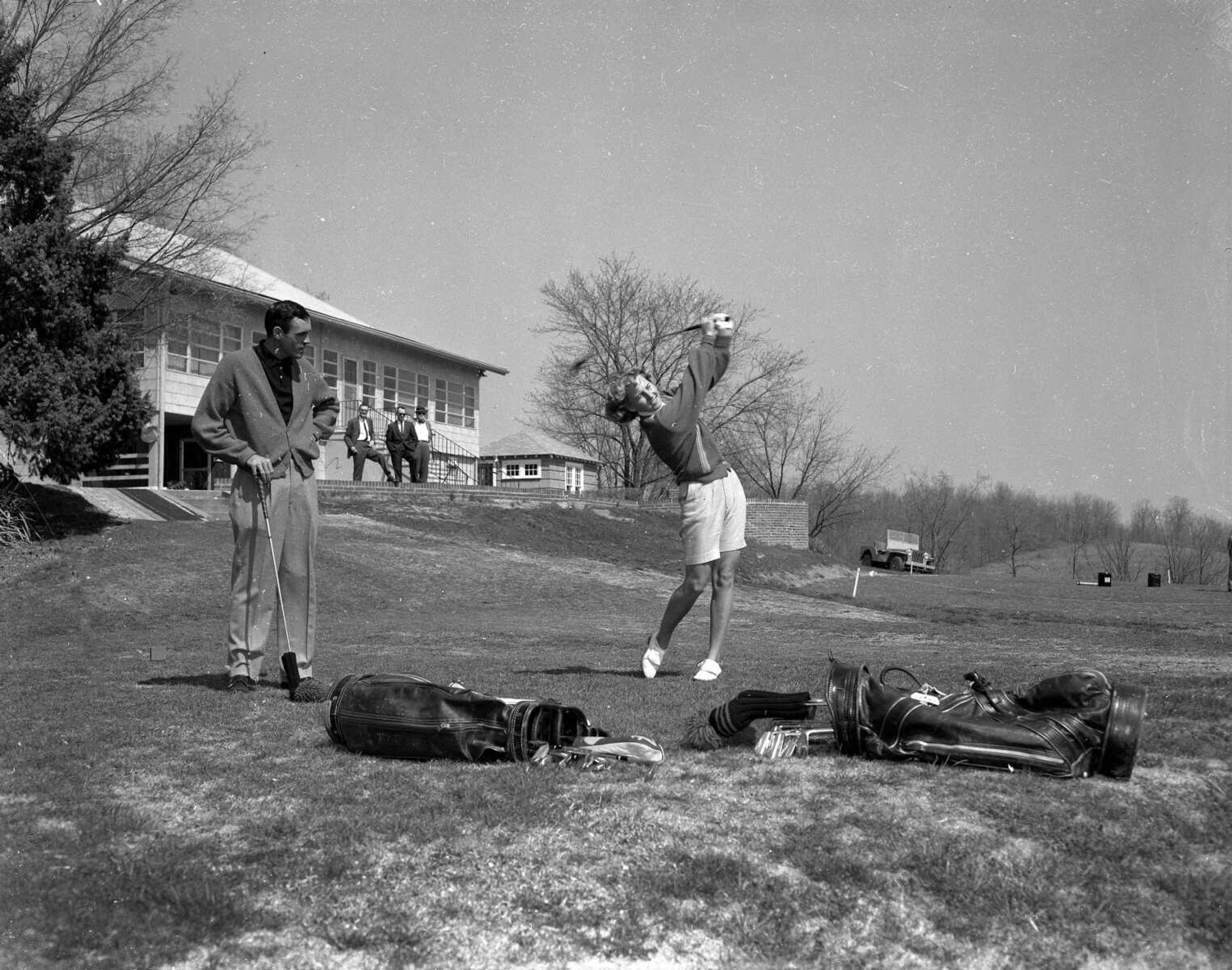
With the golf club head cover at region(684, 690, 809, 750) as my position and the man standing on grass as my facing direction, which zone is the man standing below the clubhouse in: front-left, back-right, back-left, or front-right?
front-right

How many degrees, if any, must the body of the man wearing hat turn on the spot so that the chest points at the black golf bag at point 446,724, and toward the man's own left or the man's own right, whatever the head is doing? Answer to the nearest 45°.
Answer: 0° — they already face it

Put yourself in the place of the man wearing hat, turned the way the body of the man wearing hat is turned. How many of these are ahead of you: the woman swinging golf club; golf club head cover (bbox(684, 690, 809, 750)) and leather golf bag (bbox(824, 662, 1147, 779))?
3

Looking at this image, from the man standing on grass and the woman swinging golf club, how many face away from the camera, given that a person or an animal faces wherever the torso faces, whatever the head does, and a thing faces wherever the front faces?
0

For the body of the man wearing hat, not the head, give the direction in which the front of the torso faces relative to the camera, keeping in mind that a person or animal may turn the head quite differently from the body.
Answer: toward the camera

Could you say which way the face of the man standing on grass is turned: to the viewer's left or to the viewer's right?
to the viewer's right

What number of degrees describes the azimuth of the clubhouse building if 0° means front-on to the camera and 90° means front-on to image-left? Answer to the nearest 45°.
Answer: approximately 315°

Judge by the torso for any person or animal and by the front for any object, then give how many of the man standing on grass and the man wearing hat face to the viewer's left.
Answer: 0

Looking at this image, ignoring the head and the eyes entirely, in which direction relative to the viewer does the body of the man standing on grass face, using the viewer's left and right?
facing the viewer and to the right of the viewer

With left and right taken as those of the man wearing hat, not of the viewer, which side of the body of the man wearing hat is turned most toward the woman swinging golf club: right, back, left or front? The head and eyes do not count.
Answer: front

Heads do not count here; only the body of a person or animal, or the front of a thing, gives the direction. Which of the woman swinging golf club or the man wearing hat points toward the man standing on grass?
the man wearing hat

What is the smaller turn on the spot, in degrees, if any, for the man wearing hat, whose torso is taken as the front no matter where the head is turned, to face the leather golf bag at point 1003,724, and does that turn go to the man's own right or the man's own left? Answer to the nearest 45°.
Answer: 0° — they already face it
